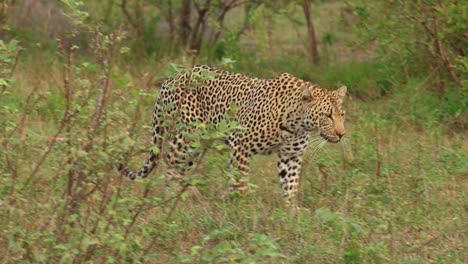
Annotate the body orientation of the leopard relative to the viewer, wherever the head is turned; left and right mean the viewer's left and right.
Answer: facing the viewer and to the right of the viewer
